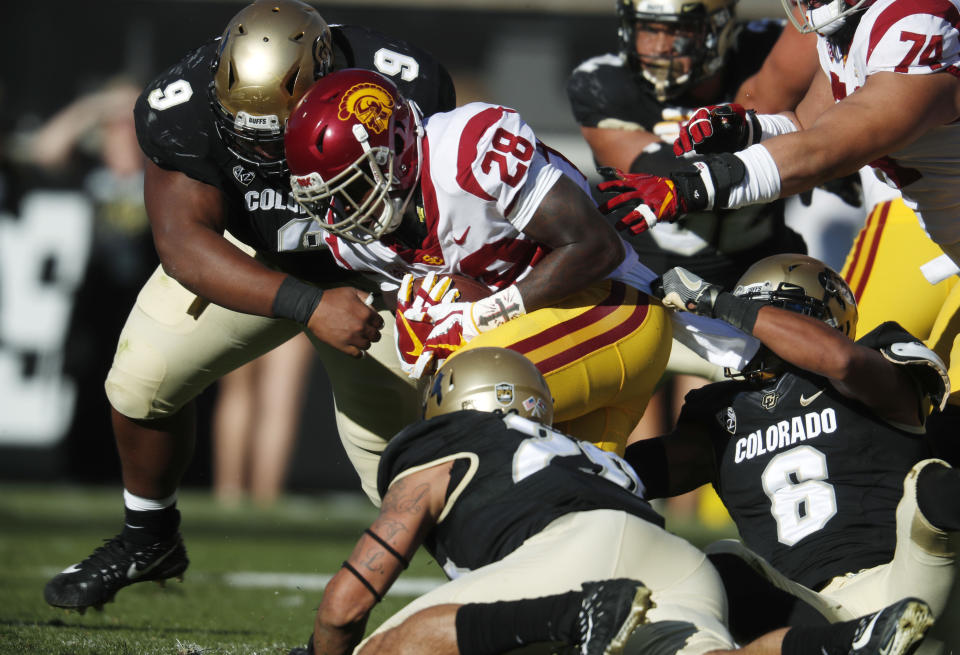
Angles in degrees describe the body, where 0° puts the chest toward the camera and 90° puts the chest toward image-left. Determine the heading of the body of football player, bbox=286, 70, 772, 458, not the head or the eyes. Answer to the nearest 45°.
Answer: approximately 45°

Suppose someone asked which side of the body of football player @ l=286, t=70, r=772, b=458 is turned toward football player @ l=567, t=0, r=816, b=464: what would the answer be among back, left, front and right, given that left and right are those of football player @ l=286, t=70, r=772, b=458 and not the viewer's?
back

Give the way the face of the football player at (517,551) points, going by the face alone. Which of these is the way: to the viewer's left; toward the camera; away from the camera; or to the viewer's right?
away from the camera

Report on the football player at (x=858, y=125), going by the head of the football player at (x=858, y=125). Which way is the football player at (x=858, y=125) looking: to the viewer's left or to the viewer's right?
to the viewer's left

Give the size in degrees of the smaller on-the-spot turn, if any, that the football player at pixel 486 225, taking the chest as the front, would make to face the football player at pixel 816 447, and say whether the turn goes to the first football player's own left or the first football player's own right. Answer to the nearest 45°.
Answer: approximately 135° to the first football player's own left

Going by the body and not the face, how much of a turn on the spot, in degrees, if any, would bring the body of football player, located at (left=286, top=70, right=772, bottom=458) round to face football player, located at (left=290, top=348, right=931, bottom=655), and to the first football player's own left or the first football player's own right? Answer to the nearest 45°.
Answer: approximately 45° to the first football player's own left

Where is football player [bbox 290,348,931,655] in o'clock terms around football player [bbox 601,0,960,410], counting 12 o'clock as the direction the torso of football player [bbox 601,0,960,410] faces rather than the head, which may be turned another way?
football player [bbox 290,348,931,655] is roughly at 10 o'clock from football player [bbox 601,0,960,410].

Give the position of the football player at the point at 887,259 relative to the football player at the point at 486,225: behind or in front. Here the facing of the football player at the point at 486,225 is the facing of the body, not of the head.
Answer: behind

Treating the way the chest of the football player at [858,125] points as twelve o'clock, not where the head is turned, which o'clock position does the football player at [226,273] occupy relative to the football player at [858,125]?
the football player at [226,273] is roughly at 12 o'clock from the football player at [858,125].

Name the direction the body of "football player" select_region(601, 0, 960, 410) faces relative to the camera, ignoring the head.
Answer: to the viewer's left

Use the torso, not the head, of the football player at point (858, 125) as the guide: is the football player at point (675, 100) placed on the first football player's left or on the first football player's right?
on the first football player's right
